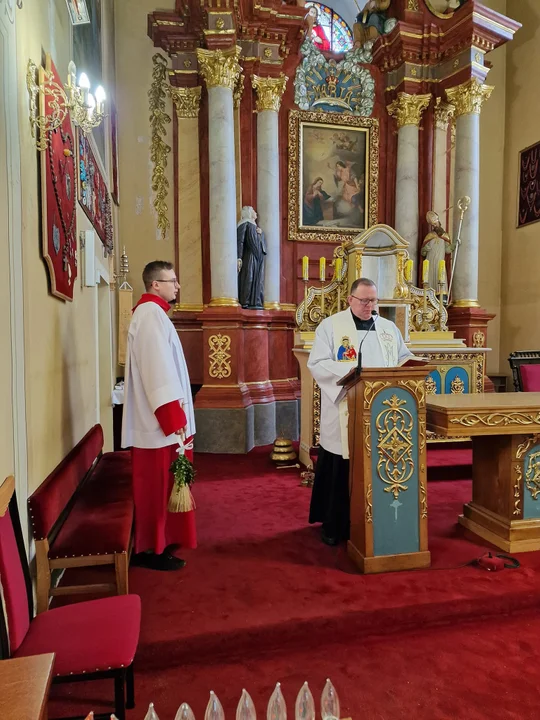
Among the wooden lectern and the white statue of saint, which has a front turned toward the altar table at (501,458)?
the white statue of saint

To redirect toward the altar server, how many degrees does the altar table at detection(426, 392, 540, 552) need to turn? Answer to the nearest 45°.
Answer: approximately 45° to its right

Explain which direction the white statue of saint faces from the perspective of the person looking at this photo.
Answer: facing the viewer

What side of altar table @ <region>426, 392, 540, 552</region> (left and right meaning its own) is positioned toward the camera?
front

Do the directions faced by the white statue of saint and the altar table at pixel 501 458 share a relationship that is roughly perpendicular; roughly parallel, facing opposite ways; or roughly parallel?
roughly parallel

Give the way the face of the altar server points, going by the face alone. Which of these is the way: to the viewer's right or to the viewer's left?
to the viewer's right

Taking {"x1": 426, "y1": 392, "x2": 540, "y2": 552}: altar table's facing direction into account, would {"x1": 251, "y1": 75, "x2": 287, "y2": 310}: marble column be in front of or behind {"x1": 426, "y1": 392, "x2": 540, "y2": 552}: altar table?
behind

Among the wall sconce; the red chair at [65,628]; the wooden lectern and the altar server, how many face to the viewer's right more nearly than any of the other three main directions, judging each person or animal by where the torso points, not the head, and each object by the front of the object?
3

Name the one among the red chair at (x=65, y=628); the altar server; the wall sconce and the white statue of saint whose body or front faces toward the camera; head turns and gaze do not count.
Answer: the white statue of saint

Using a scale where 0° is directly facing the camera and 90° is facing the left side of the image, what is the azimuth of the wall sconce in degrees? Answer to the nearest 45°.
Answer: approximately 270°

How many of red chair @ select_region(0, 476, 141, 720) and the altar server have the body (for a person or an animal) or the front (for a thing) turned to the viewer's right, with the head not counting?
2

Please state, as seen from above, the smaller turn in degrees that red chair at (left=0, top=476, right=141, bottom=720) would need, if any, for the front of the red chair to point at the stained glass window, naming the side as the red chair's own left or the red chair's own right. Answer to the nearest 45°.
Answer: approximately 45° to the red chair's own left

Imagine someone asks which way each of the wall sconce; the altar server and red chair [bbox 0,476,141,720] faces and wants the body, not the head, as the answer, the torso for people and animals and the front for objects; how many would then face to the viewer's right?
3
